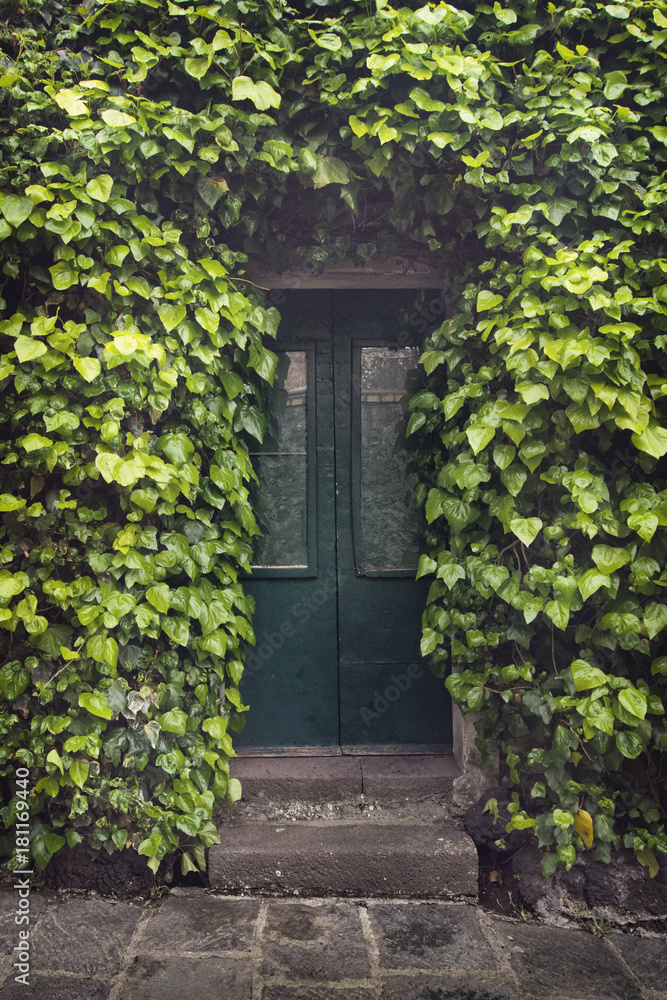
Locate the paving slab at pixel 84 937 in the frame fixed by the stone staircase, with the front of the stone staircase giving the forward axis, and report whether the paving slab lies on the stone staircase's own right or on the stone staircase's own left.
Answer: on the stone staircase's own right

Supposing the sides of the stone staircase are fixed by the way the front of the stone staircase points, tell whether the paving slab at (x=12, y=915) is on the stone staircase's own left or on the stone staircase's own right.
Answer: on the stone staircase's own right

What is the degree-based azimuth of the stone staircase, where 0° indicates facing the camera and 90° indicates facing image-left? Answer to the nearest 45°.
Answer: approximately 0°
